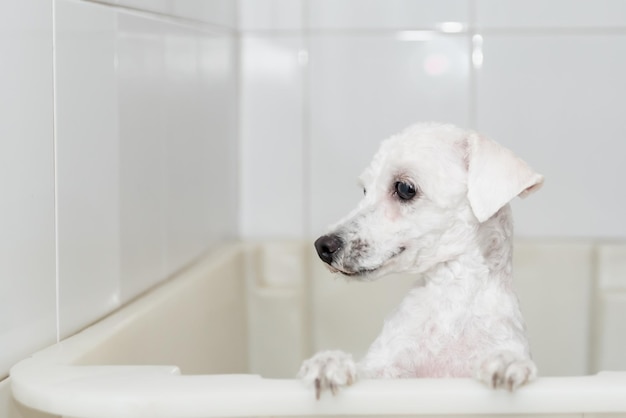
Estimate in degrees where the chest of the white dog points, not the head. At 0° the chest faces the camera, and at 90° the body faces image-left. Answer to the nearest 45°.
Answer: approximately 45°
